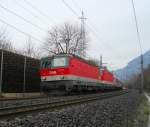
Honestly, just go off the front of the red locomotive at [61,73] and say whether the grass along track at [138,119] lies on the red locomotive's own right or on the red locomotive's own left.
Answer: on the red locomotive's own left

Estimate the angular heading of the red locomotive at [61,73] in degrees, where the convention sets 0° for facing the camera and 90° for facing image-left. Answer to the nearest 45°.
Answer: approximately 45°
